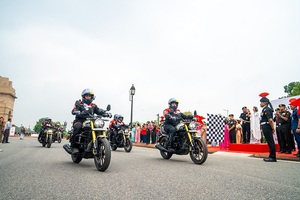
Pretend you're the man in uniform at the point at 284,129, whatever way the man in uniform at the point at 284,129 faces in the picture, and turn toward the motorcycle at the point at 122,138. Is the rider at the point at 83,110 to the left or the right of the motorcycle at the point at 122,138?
left

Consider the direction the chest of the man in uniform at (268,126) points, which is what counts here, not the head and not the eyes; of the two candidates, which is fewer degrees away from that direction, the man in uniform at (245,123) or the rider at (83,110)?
the rider

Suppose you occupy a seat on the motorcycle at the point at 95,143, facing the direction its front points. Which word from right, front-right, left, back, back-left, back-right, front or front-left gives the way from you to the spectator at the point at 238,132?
left

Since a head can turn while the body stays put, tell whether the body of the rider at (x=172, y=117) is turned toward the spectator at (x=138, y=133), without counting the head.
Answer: no

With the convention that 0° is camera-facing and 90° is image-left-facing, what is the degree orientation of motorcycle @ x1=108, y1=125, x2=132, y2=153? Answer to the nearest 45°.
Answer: approximately 315°

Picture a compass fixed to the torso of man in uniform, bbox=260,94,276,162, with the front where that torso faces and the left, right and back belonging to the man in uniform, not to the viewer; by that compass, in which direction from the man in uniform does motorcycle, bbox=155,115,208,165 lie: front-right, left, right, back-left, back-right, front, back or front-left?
front-left

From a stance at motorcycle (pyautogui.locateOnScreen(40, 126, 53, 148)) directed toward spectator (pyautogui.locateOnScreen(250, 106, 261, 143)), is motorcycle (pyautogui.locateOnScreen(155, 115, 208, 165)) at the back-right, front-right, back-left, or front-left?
front-right

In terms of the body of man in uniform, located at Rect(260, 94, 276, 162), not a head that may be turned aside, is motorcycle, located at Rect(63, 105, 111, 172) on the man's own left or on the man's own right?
on the man's own left

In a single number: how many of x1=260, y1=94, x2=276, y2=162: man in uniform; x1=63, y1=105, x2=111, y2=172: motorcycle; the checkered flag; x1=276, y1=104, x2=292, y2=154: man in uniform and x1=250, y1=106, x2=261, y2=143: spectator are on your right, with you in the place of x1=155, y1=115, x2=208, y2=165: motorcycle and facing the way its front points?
1

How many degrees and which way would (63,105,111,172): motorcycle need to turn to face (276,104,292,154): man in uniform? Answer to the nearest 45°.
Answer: approximately 45° to its left

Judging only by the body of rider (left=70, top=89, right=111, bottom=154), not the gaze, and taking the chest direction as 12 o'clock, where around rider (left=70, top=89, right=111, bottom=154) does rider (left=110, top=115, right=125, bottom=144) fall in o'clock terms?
rider (left=110, top=115, right=125, bottom=144) is roughly at 8 o'clock from rider (left=70, top=89, right=111, bottom=154).

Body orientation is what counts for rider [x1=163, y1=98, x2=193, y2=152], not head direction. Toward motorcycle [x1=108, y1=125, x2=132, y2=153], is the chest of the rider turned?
no

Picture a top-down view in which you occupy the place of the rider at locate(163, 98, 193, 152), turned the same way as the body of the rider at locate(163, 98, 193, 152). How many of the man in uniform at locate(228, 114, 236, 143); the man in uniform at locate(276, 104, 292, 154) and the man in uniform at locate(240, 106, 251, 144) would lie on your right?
0

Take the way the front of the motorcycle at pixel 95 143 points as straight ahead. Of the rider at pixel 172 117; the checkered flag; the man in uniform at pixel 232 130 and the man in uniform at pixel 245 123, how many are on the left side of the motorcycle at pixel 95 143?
4

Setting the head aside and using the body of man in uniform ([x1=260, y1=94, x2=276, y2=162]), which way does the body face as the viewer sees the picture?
to the viewer's left

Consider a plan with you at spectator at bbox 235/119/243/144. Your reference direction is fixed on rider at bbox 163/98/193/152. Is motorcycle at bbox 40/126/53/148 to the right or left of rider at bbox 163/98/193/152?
right

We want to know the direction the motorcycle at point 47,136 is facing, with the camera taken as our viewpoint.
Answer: facing the viewer and to the right of the viewer

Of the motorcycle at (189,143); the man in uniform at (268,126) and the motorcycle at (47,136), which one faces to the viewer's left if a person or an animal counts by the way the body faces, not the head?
the man in uniform

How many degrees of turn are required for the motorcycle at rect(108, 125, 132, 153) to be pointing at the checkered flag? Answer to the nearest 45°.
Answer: approximately 90° to its left
